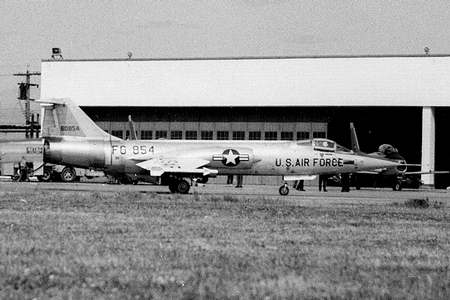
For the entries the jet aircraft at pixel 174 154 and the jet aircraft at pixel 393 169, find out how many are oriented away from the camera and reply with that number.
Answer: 0

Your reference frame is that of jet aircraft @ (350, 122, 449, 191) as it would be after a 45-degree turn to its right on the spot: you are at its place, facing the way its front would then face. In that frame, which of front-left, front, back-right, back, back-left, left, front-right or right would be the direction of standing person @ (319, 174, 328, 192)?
front-right

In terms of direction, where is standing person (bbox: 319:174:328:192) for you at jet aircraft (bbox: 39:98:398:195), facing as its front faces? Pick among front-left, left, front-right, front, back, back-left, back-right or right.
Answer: front-left

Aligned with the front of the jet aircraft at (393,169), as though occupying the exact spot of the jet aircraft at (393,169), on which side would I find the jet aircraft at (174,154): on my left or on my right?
on my right

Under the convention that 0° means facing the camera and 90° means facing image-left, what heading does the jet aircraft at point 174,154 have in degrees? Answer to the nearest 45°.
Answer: approximately 270°

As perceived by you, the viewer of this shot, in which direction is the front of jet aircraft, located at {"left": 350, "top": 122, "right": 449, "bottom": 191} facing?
facing the viewer and to the right of the viewer
